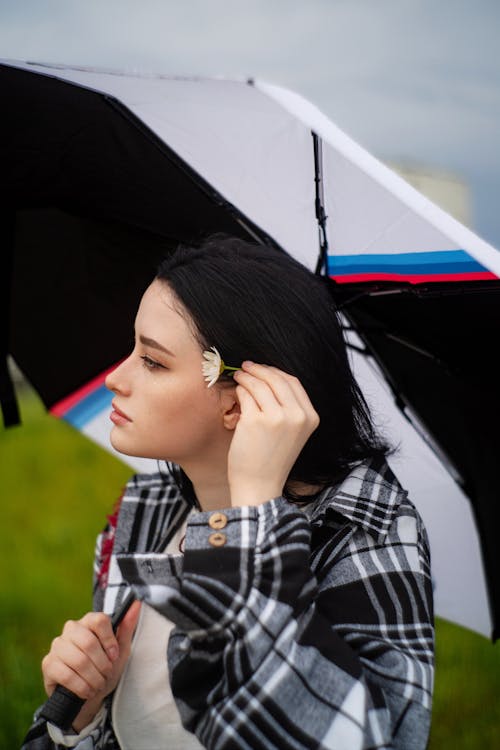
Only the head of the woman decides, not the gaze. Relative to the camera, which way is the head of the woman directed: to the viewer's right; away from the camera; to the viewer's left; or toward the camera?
to the viewer's left

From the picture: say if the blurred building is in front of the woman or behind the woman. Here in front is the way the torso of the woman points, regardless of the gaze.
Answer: behind

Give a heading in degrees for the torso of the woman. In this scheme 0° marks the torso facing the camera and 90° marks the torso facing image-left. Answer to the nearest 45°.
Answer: approximately 45°
